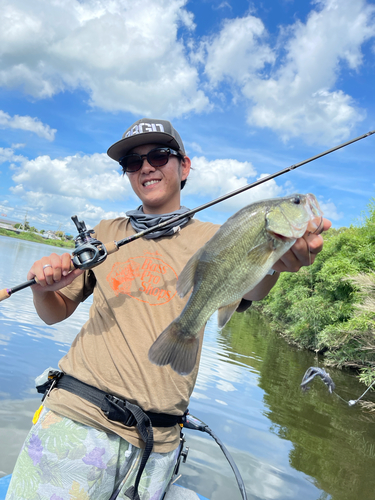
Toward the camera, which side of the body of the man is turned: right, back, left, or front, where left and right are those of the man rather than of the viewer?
front
